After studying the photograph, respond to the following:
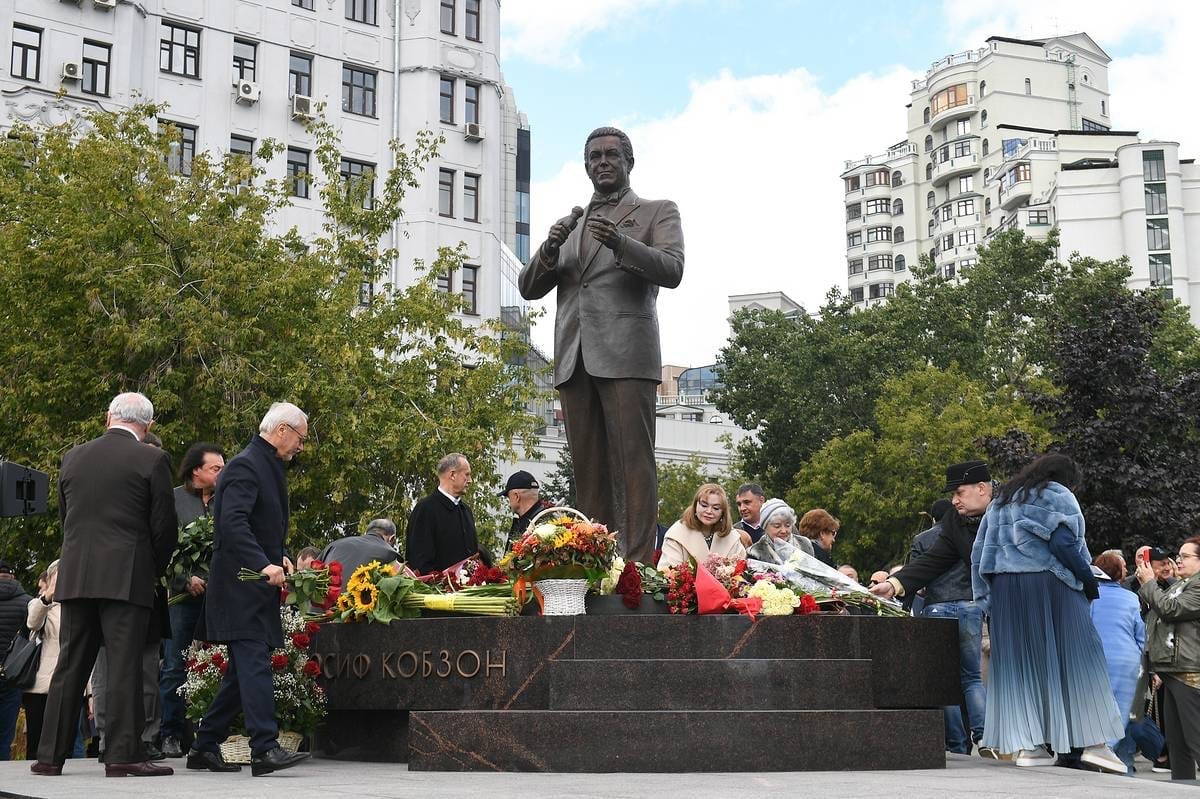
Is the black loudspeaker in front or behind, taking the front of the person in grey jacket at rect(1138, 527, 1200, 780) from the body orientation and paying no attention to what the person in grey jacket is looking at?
in front

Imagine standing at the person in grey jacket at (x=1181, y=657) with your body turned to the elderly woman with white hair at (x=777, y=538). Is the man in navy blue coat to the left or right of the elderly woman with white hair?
left

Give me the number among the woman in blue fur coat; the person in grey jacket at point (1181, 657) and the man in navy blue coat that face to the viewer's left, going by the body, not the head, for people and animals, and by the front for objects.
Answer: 1

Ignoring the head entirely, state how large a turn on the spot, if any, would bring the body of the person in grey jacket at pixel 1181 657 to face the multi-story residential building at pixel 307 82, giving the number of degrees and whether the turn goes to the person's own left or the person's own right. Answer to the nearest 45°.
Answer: approximately 45° to the person's own right

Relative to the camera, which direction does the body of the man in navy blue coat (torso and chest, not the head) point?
to the viewer's right

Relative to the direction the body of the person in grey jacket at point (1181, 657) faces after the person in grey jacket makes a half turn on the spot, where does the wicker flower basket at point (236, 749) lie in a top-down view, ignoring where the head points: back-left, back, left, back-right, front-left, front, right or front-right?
back-right

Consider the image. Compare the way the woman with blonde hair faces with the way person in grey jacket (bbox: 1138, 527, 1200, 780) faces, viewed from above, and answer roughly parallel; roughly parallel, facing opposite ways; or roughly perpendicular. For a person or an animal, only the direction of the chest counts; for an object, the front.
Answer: roughly perpendicular

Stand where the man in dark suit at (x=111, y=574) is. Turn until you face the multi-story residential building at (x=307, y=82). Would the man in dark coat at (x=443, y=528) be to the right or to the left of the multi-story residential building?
right

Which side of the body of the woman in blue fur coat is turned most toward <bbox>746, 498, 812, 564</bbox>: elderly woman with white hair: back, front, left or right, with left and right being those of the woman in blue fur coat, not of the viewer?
left

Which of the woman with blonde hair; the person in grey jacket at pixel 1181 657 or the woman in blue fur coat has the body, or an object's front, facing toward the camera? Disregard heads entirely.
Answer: the woman with blonde hair

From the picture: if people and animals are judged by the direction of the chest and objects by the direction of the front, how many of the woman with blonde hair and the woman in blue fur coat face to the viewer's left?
0

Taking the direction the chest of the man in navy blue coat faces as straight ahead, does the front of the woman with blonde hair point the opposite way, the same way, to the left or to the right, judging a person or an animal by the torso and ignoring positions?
to the right

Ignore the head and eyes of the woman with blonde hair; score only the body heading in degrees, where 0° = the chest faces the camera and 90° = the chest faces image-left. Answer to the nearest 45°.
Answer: approximately 0°

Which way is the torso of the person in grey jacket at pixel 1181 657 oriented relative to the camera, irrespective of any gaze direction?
to the viewer's left

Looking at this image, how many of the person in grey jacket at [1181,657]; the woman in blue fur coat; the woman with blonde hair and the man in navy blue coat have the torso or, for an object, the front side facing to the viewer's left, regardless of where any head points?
1

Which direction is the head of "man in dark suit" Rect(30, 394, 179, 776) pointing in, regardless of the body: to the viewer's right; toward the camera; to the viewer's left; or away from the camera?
away from the camera

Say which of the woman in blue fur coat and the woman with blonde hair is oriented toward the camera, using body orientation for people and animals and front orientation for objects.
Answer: the woman with blonde hair
